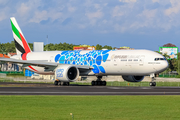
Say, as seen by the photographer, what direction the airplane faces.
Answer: facing the viewer and to the right of the viewer
